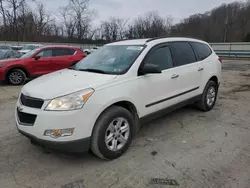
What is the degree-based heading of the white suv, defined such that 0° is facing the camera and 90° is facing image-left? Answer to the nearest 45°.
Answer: approximately 45°

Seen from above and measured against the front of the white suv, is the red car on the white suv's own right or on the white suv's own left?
on the white suv's own right
